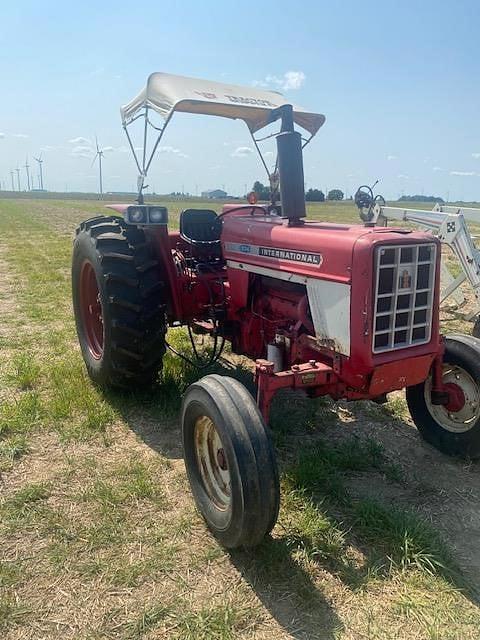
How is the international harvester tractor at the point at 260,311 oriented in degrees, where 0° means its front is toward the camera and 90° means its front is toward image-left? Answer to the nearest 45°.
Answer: approximately 315°
